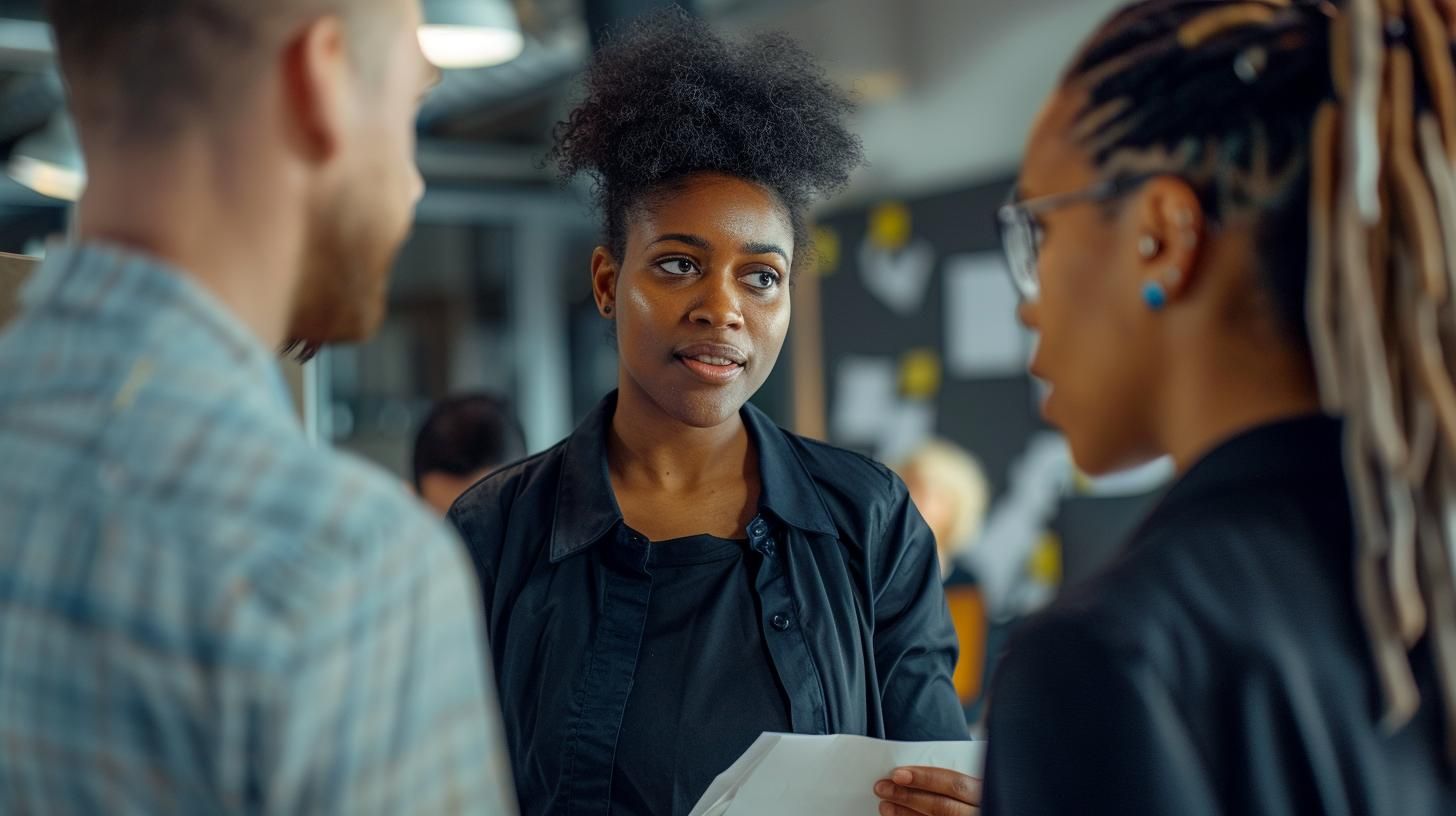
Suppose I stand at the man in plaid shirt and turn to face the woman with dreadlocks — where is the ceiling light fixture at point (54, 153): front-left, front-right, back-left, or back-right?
back-left

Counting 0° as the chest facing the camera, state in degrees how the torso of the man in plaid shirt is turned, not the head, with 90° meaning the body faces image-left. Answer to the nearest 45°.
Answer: approximately 225°

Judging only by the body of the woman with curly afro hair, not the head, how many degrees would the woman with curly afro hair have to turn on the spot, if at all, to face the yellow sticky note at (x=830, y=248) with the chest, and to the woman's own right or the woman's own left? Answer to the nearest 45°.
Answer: approximately 180°

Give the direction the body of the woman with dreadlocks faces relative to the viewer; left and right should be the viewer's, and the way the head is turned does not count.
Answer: facing away from the viewer and to the left of the viewer

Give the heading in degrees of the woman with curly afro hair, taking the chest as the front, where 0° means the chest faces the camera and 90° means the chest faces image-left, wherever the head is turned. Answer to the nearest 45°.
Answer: approximately 0°

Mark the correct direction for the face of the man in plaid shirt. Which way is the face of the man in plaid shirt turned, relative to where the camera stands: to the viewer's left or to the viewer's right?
to the viewer's right

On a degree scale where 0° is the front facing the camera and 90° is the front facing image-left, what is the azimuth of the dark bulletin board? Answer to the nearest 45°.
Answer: approximately 45°

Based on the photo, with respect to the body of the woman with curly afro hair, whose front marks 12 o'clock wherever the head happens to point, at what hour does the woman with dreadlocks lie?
The woman with dreadlocks is roughly at 11 o'clock from the woman with curly afro hair.

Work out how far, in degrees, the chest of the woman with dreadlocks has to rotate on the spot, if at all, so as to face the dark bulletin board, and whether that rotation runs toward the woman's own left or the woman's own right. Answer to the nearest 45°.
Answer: approximately 45° to the woman's own right

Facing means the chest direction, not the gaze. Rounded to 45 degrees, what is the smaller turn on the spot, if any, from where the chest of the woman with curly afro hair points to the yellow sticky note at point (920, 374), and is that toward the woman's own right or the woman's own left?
approximately 180°
